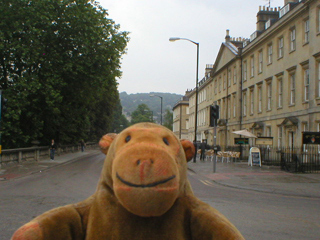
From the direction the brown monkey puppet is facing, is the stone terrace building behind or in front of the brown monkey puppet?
behind

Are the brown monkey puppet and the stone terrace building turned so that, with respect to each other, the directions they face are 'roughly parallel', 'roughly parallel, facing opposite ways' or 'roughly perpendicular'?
roughly perpendicular

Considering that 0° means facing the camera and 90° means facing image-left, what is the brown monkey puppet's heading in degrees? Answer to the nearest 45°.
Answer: approximately 0°

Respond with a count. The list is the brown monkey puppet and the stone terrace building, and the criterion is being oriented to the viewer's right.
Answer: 0

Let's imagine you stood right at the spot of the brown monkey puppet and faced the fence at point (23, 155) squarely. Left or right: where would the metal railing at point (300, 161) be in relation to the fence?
right

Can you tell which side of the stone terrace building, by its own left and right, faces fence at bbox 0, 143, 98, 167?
front

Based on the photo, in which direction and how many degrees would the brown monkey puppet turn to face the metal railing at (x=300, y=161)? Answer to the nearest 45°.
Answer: approximately 135° to its left

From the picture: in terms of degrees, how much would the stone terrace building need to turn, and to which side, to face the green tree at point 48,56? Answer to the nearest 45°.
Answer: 0° — it already faces it

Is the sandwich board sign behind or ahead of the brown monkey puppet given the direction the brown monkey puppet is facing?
behind

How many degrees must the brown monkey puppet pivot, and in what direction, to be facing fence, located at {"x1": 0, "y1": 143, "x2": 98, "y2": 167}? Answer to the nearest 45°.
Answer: approximately 180°

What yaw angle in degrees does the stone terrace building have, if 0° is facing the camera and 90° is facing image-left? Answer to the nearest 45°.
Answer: approximately 45°
